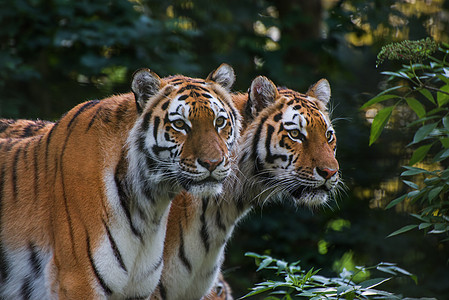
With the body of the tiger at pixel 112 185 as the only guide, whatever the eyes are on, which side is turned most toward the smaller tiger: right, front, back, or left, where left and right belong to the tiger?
left

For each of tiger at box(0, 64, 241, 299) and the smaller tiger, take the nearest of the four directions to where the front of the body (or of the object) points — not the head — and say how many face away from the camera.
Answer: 0

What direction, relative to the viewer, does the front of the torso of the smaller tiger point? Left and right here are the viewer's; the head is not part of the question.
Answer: facing the viewer and to the right of the viewer

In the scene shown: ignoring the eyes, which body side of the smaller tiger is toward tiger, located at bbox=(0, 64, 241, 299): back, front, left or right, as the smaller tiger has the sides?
right

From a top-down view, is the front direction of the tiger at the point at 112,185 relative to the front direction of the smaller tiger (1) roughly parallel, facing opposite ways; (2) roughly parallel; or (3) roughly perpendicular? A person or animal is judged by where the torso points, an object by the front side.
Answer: roughly parallel
